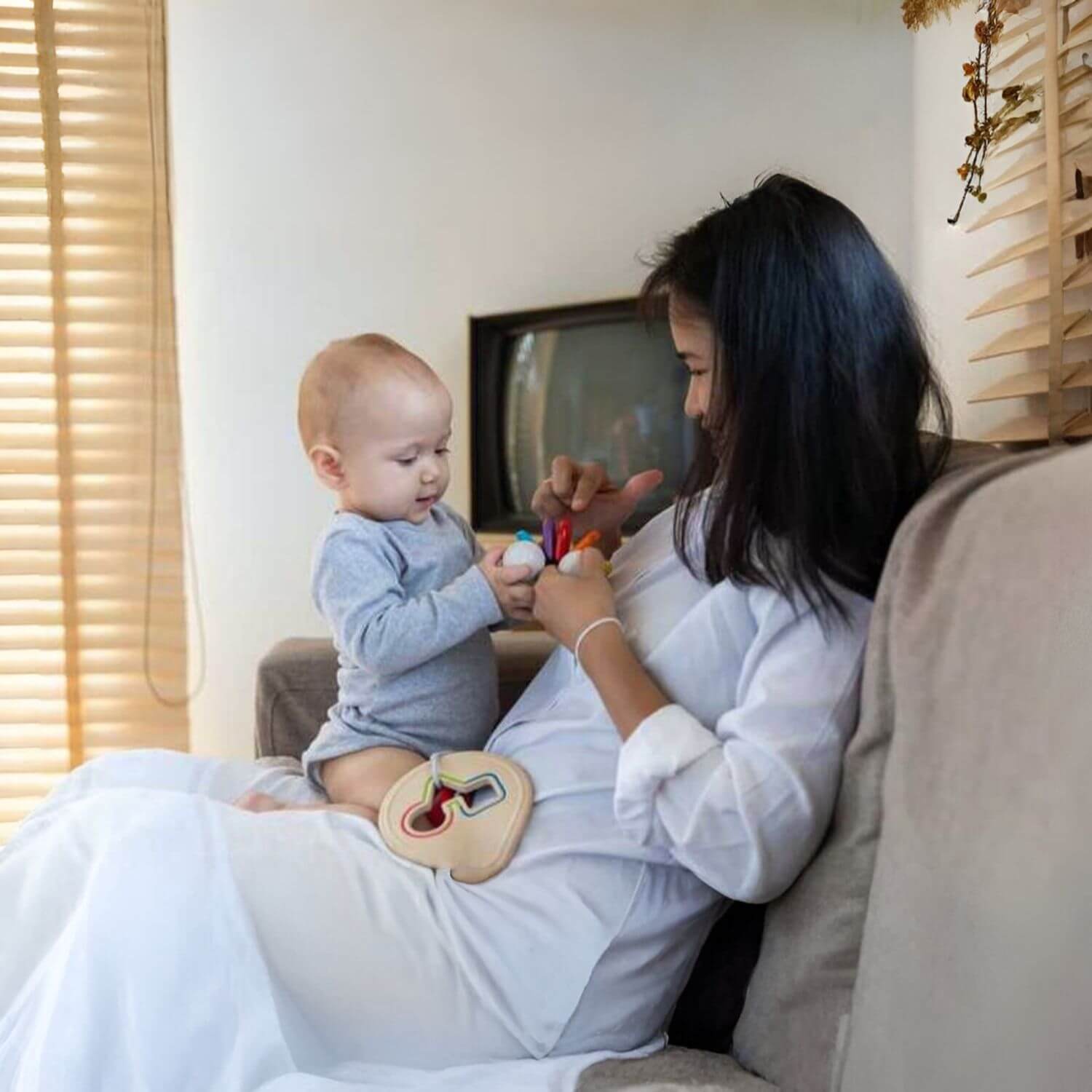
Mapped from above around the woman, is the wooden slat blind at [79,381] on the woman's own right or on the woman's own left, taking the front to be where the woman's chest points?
on the woman's own right

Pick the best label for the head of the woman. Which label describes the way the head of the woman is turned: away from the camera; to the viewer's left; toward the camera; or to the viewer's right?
to the viewer's left

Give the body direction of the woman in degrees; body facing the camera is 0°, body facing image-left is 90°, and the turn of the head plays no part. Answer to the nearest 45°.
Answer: approximately 90°

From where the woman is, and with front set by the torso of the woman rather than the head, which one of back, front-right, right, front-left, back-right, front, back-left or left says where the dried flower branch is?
back-right
